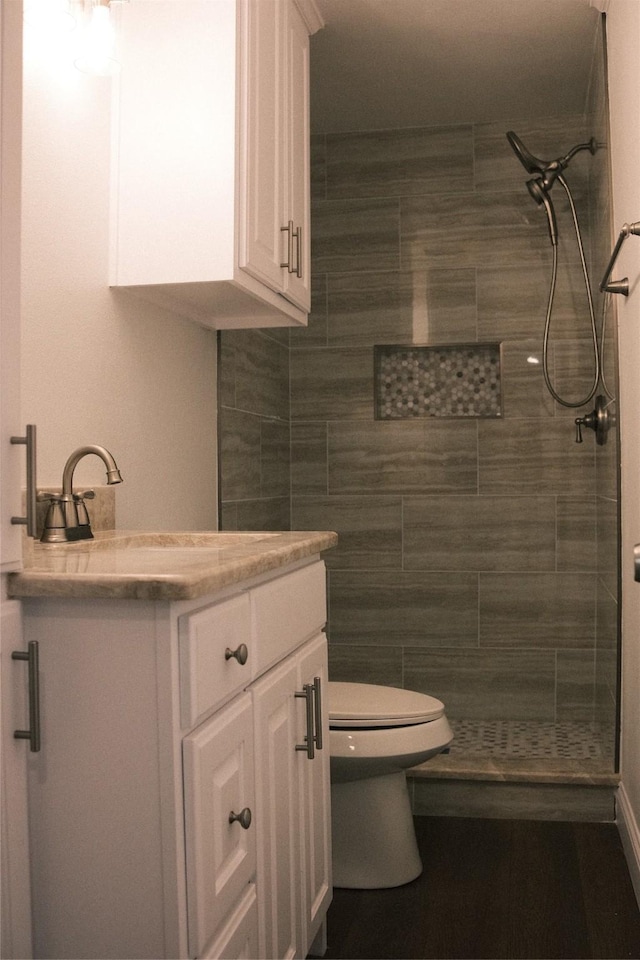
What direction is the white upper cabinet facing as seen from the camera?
to the viewer's right

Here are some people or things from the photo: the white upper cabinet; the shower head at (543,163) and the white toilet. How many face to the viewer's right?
2

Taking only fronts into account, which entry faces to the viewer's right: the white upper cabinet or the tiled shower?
the white upper cabinet

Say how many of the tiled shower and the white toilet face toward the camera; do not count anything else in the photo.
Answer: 1

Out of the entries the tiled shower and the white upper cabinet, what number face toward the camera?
1

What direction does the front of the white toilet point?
to the viewer's right

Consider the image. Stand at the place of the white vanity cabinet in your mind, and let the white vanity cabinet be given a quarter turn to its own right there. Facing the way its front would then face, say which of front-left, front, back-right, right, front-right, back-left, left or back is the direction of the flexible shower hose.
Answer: back

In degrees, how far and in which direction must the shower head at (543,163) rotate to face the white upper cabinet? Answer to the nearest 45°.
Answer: approximately 45° to its left

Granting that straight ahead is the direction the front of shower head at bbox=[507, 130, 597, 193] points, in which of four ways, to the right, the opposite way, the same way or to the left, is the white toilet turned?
the opposite way

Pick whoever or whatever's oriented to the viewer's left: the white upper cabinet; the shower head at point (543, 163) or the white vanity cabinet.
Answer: the shower head

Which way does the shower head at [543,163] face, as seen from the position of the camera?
facing to the left of the viewer
